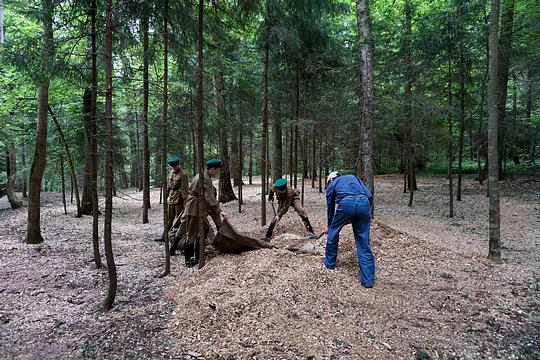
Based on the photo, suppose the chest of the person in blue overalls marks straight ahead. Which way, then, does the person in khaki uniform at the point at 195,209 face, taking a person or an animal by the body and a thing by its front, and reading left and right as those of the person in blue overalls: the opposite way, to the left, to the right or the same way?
to the right

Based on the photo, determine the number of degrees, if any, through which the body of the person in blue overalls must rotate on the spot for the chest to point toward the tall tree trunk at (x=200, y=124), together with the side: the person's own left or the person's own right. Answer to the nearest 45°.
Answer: approximately 45° to the person's own left

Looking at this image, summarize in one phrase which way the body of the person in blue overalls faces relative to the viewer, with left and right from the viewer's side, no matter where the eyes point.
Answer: facing away from the viewer and to the left of the viewer

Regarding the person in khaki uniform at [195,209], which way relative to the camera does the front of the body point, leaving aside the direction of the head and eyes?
to the viewer's right

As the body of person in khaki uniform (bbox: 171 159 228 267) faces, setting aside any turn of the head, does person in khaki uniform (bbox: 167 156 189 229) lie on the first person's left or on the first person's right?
on the first person's left

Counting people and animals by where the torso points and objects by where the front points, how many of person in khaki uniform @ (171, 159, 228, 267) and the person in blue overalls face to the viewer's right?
1
